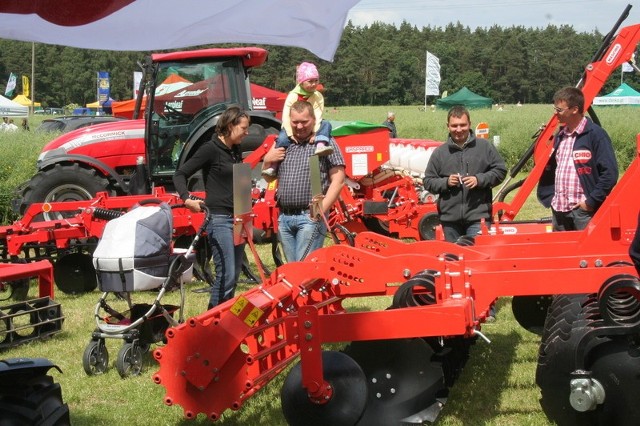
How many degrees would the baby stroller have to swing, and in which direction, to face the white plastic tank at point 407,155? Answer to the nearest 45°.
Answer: approximately 180°

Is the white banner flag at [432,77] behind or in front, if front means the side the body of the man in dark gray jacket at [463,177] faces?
behind

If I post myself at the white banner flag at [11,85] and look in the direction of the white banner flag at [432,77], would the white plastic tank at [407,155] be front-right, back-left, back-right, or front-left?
front-right

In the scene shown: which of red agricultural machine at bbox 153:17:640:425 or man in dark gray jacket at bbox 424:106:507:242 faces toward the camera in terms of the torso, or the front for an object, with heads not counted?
the man in dark gray jacket

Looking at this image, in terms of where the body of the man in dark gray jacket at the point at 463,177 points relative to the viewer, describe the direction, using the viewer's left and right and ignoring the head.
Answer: facing the viewer

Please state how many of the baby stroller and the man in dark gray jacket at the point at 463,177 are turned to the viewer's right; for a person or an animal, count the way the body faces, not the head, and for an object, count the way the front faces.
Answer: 0

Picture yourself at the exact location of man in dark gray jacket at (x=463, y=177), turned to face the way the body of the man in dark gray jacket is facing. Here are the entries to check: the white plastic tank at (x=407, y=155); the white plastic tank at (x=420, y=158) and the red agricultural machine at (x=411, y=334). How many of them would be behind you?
2

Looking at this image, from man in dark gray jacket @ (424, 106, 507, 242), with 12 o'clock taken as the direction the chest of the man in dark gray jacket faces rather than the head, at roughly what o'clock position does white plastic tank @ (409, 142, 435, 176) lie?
The white plastic tank is roughly at 6 o'clock from the man in dark gray jacket.

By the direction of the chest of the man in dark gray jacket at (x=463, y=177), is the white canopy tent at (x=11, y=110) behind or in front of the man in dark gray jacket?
behind

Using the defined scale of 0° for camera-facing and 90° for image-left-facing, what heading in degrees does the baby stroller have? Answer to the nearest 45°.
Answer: approximately 45°

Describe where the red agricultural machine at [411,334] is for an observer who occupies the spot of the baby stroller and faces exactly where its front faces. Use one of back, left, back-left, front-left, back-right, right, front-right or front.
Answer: left
